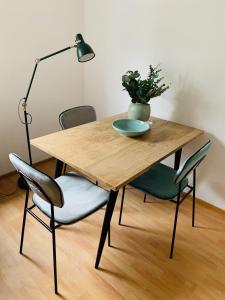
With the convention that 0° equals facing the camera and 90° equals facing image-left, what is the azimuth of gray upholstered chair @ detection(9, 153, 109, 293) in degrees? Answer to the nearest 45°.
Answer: approximately 225°

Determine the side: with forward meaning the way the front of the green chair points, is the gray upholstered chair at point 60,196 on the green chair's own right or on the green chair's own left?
on the green chair's own left

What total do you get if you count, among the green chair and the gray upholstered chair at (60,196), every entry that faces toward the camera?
0

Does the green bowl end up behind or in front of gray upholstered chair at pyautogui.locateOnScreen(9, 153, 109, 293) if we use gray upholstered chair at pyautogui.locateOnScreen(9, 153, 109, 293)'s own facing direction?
in front

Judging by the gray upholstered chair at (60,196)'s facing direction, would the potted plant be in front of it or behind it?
in front

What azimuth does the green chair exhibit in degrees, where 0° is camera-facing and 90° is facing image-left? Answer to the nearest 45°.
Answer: approximately 135°
